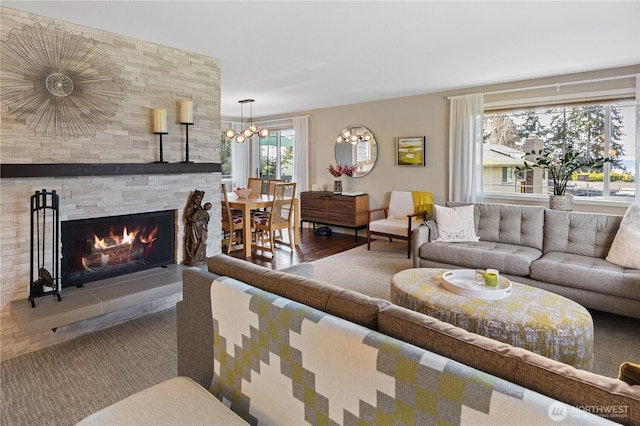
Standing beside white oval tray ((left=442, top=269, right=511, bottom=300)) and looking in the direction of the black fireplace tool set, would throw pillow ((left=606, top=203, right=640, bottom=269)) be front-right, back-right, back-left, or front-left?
back-right

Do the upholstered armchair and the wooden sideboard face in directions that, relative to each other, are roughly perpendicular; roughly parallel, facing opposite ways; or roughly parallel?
roughly parallel

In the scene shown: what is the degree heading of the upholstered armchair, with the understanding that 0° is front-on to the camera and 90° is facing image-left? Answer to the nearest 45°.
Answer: approximately 45°

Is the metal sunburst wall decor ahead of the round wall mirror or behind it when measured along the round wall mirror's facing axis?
ahead

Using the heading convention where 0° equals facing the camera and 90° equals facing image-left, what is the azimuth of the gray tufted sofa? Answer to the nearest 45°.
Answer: approximately 45°

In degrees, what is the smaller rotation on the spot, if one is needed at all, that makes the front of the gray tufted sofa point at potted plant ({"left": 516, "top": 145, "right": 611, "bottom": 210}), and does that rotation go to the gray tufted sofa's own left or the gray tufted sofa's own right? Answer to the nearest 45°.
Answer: approximately 135° to the gray tufted sofa's own right

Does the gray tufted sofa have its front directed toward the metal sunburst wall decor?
no

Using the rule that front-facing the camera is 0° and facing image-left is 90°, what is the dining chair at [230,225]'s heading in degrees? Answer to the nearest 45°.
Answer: approximately 225°

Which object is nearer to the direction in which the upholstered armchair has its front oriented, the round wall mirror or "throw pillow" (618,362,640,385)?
the throw pillow

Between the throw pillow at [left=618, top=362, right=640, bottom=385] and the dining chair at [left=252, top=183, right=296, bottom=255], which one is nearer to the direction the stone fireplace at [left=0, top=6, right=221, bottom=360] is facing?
the throw pillow

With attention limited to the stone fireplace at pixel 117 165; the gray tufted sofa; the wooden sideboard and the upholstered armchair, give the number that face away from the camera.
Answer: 0
